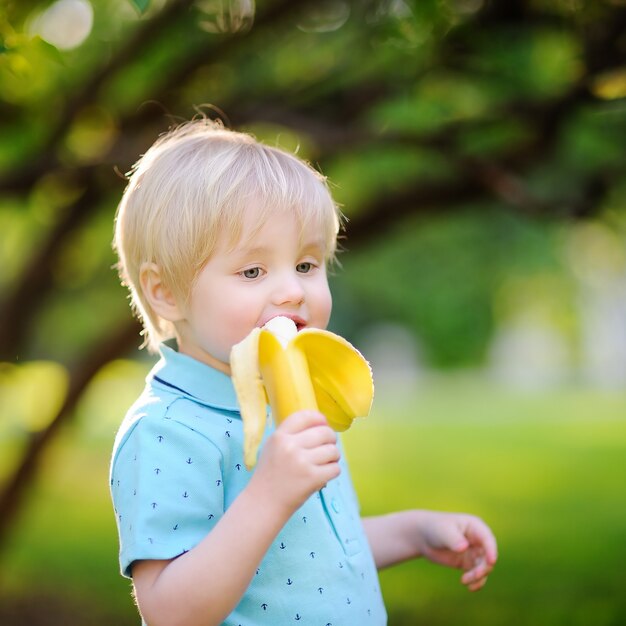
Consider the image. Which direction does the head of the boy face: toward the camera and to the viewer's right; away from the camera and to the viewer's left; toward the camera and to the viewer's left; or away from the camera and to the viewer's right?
toward the camera and to the viewer's right

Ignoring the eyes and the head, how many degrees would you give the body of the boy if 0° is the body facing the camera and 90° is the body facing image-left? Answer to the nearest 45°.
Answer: approximately 315°
